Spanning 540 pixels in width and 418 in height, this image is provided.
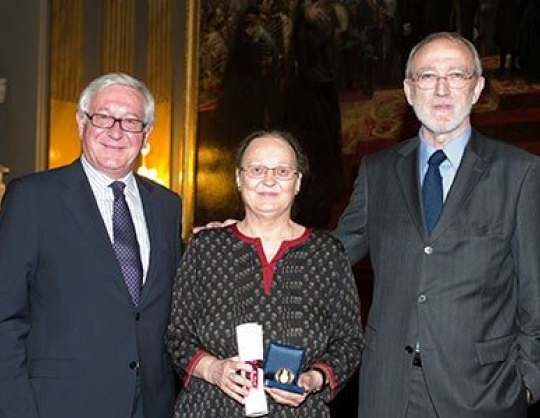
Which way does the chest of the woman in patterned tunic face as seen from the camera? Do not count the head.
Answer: toward the camera

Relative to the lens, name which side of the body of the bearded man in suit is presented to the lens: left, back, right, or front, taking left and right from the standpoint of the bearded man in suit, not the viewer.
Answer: front

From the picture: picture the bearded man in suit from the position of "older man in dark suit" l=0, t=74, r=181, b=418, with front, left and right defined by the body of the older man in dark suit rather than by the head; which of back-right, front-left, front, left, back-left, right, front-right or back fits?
front-left

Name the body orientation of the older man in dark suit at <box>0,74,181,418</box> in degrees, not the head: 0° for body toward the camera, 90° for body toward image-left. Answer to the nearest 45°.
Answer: approximately 315°

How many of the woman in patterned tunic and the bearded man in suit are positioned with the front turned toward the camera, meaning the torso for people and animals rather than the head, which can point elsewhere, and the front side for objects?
2
